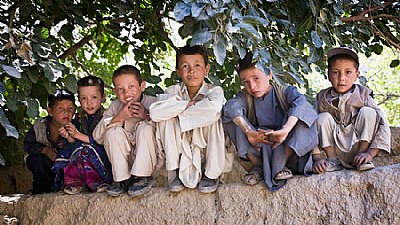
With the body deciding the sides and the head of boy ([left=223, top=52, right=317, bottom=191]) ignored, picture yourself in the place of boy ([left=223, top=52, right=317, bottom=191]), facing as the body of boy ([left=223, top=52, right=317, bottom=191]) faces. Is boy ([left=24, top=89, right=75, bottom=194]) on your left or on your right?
on your right

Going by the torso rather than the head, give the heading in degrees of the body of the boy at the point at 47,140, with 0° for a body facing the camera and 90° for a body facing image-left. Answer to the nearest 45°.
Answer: approximately 315°

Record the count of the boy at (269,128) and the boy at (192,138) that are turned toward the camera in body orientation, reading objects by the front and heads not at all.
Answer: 2

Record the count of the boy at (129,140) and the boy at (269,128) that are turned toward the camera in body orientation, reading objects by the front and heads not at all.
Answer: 2

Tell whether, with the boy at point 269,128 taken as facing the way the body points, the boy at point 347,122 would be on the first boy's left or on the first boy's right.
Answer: on the first boy's left

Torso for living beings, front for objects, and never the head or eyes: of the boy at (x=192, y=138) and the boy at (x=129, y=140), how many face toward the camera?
2

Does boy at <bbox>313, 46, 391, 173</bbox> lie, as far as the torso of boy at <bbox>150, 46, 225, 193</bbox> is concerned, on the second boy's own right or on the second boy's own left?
on the second boy's own left
